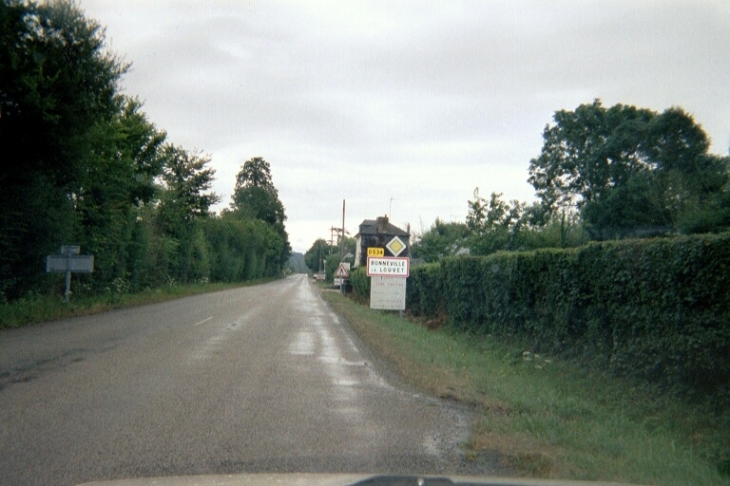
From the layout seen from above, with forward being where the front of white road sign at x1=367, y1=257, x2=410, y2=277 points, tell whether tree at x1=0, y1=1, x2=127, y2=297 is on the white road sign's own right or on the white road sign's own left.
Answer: on the white road sign's own right

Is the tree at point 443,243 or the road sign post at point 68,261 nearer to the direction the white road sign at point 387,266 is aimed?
the road sign post

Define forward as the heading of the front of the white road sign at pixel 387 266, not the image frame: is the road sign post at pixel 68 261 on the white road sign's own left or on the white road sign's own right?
on the white road sign's own right

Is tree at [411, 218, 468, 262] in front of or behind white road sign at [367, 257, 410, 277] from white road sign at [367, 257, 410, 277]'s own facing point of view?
behind

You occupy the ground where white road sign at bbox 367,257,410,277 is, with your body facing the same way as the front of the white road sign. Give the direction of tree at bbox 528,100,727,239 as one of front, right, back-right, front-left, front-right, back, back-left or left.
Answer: left

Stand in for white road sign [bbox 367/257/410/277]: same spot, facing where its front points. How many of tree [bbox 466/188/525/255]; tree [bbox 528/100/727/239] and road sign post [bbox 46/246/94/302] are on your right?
1

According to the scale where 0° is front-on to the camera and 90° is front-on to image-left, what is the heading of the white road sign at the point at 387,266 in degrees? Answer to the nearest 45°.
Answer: approximately 0°

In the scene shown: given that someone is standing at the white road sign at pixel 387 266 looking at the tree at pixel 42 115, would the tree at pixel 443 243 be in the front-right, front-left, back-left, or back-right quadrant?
back-right

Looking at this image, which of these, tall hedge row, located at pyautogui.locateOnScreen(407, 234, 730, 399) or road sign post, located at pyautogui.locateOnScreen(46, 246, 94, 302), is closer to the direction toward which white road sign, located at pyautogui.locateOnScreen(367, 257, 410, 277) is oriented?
the tall hedge row

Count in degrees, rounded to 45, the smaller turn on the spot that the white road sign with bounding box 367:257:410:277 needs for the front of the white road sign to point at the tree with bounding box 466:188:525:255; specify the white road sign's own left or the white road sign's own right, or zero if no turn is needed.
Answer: approximately 135° to the white road sign's own left
